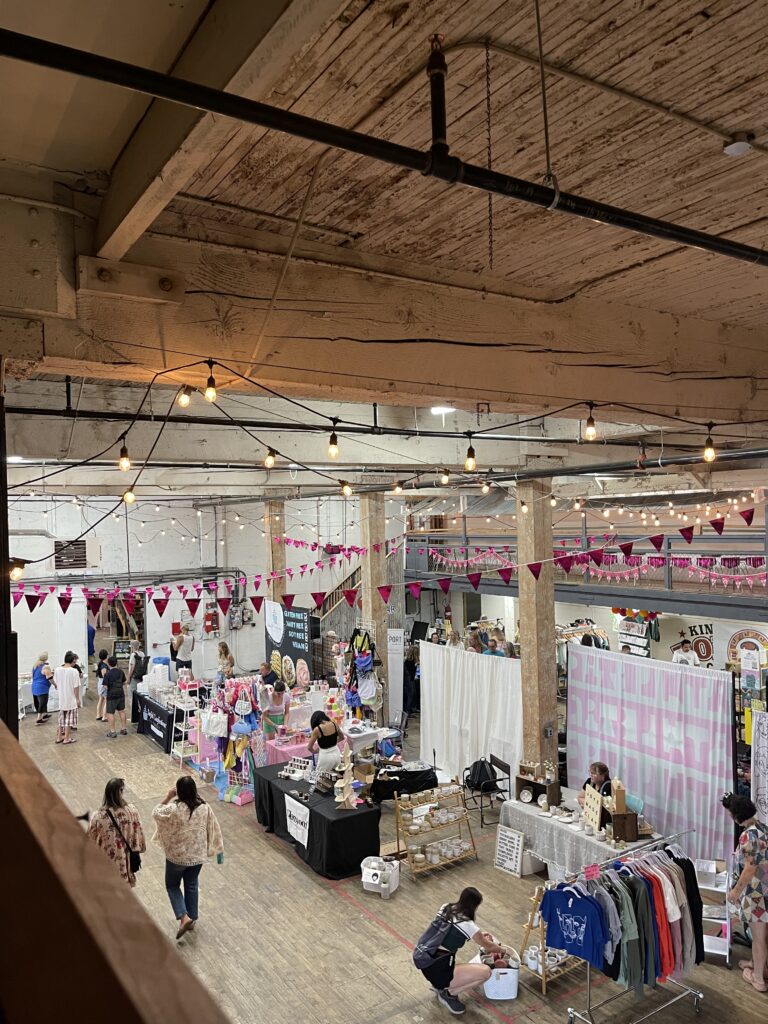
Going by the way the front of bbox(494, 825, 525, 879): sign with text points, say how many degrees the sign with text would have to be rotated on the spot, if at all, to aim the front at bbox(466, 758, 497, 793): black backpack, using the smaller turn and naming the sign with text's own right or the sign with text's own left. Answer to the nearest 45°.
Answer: approximately 135° to the sign with text's own right

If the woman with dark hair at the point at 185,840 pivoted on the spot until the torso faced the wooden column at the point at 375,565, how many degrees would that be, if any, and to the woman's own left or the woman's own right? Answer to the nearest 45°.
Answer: approximately 45° to the woman's own right

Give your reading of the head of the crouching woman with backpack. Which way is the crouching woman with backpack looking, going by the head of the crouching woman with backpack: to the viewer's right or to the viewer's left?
to the viewer's right

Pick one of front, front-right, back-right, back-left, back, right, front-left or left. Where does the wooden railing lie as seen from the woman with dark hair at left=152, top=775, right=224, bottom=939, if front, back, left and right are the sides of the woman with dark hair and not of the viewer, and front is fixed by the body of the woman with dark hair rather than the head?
back

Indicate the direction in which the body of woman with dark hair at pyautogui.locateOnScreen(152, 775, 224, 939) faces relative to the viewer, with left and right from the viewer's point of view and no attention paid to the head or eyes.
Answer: facing away from the viewer

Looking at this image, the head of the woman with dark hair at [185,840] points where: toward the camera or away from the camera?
away from the camera

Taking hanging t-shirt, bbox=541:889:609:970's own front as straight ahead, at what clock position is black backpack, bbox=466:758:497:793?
The black backpack is roughly at 4 o'clock from the hanging t-shirt.
